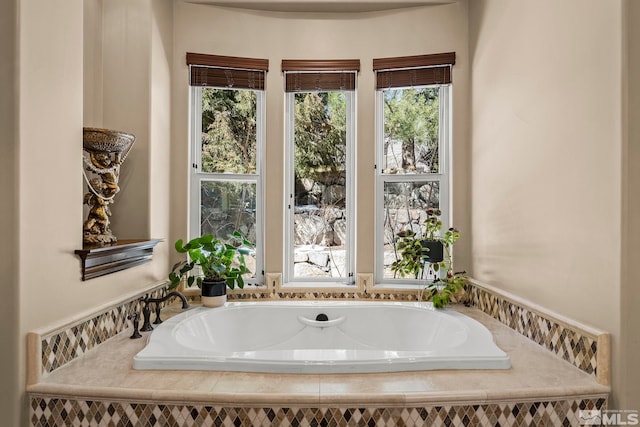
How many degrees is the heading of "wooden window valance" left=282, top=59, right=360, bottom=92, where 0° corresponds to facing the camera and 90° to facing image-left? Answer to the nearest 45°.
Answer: approximately 0°

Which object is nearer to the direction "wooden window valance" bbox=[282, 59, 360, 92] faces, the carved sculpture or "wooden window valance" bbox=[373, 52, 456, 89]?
the carved sculpture

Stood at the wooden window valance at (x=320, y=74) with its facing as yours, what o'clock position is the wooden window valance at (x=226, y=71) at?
the wooden window valance at (x=226, y=71) is roughly at 3 o'clock from the wooden window valance at (x=320, y=74).

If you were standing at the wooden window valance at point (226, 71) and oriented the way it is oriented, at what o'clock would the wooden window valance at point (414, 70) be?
the wooden window valance at point (414, 70) is roughly at 9 o'clock from the wooden window valance at point (226, 71).

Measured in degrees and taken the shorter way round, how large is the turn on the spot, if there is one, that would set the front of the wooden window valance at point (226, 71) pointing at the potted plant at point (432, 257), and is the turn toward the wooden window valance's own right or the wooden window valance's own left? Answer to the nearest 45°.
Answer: approximately 45° to the wooden window valance's own left

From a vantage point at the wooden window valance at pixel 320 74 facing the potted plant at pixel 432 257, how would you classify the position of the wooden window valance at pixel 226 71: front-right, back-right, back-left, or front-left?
back-right

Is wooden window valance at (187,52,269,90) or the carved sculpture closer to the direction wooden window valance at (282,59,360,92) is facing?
the carved sculpture

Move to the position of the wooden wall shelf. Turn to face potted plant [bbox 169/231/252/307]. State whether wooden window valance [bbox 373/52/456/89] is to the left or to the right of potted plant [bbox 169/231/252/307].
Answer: right

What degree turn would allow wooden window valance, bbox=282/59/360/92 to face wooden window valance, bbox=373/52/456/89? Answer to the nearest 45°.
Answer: approximately 90° to its left
